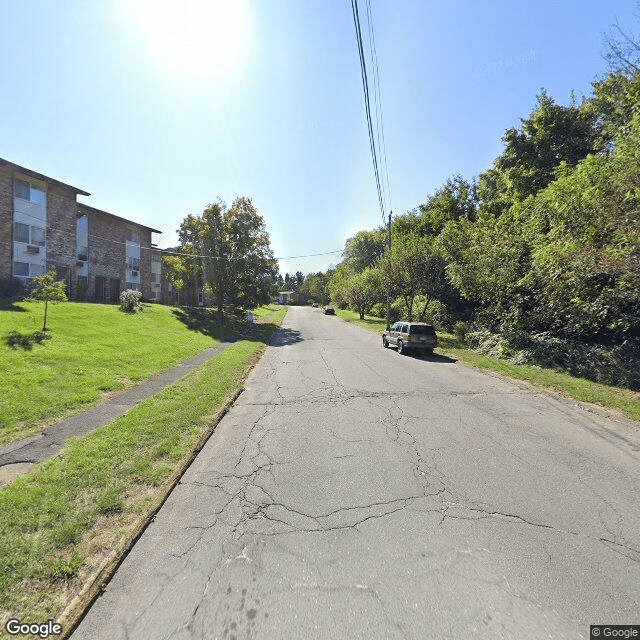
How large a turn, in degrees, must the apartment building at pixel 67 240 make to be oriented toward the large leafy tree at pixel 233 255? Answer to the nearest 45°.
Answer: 0° — it already faces it

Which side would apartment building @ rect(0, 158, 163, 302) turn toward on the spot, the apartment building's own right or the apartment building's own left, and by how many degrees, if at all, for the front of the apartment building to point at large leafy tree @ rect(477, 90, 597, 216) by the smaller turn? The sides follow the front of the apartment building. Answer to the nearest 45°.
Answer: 0° — it already faces it

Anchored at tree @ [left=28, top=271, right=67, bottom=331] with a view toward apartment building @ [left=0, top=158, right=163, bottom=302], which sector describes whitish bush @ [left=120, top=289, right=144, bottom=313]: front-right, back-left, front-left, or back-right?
front-right

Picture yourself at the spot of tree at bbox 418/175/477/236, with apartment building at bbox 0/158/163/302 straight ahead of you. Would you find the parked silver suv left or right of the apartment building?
left

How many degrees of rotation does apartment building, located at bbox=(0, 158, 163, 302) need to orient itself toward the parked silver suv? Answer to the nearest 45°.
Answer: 0° — it already faces it

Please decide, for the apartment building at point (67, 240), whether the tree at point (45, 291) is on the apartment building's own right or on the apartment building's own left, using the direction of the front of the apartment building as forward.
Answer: on the apartment building's own right

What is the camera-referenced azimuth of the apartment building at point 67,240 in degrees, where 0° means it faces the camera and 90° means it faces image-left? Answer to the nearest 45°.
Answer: approximately 315°

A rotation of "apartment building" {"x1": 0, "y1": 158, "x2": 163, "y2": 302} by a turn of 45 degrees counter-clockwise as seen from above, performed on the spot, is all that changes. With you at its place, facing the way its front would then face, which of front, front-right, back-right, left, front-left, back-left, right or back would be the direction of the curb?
right

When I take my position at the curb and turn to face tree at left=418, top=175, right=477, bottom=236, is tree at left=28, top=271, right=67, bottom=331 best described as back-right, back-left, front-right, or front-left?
front-left
